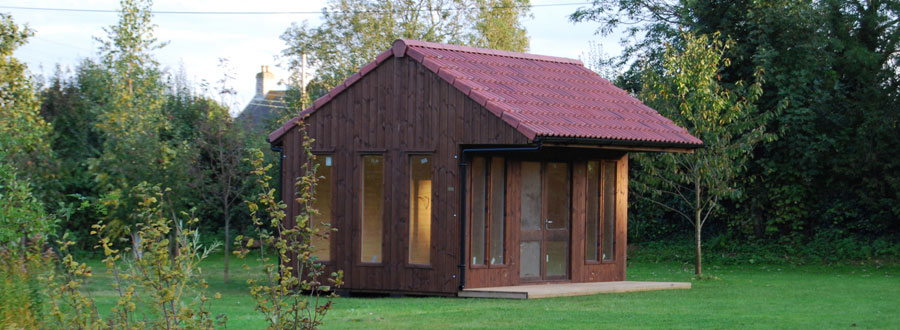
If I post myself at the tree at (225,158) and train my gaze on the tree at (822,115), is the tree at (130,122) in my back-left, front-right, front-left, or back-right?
back-left

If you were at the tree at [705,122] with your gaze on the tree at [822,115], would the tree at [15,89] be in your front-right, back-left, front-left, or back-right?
back-left

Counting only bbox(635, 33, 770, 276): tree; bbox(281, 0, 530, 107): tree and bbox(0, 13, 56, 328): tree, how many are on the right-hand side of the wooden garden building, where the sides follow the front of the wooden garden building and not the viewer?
1

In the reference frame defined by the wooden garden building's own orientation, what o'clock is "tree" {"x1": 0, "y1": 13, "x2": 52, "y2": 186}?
The tree is roughly at 4 o'clock from the wooden garden building.

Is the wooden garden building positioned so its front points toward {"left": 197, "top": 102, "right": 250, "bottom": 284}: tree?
no

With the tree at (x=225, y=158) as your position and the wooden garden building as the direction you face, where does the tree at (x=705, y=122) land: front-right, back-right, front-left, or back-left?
front-left

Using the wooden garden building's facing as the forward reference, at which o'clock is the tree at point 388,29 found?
The tree is roughly at 7 o'clock from the wooden garden building.

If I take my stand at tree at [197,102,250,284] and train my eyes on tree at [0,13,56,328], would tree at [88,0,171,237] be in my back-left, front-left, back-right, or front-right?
back-right

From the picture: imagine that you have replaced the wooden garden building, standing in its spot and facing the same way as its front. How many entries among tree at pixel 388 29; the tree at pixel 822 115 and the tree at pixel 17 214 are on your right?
1

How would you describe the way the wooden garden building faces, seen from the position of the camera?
facing the viewer and to the right of the viewer

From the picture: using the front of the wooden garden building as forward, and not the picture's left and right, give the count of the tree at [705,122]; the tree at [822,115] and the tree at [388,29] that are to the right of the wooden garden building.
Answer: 0

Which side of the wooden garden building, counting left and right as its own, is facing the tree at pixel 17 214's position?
right

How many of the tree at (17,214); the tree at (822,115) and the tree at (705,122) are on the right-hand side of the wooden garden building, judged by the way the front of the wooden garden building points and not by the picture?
1

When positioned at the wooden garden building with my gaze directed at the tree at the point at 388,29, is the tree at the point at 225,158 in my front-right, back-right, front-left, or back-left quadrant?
front-left

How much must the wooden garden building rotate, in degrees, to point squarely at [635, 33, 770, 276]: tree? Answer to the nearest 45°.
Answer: approximately 90° to its left

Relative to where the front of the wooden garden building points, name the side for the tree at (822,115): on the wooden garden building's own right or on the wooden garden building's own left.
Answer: on the wooden garden building's own left

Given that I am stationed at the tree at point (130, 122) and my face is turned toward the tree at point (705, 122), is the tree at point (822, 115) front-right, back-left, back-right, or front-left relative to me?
front-left

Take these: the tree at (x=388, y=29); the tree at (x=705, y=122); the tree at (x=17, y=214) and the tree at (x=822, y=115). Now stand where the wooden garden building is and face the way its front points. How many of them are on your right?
1
